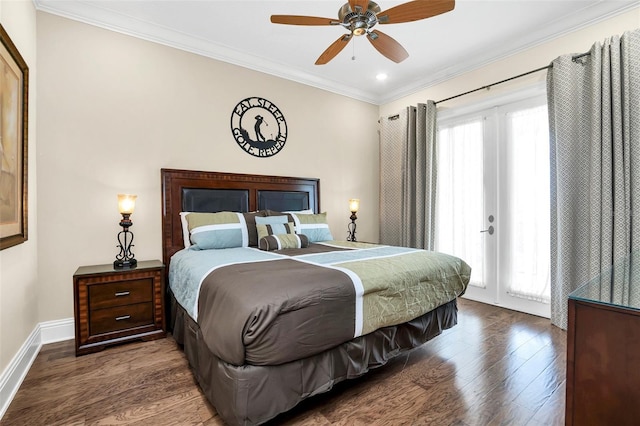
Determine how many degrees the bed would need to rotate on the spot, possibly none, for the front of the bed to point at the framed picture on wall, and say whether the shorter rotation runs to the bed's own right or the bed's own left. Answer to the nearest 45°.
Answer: approximately 135° to the bed's own right

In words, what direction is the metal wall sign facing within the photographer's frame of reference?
facing the viewer and to the right of the viewer

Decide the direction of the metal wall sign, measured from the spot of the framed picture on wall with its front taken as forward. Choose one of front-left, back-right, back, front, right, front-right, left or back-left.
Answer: front

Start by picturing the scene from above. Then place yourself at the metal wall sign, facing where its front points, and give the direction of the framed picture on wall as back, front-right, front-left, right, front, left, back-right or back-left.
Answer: right

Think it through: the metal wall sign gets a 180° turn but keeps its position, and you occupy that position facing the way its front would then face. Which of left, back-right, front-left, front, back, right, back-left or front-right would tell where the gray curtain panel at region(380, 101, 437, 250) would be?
back-right

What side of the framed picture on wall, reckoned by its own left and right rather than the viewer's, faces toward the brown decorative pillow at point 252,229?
front

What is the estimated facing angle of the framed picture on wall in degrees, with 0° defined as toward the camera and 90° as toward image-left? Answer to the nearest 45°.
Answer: approximately 270°

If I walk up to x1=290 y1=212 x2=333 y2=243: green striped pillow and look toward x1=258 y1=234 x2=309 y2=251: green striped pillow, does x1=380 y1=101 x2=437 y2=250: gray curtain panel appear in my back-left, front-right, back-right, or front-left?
back-left

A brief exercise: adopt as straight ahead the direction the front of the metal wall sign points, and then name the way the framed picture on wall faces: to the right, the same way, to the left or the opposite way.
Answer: to the left

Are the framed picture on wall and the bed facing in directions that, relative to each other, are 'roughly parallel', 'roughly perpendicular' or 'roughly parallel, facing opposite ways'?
roughly perpendicular

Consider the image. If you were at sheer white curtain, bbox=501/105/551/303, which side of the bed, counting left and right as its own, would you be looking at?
left
